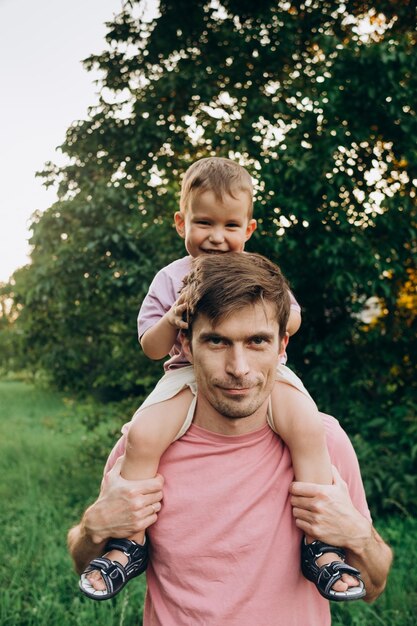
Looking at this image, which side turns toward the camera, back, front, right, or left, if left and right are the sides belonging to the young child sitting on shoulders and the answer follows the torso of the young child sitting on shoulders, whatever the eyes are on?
front

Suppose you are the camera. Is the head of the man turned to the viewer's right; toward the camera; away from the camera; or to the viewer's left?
toward the camera

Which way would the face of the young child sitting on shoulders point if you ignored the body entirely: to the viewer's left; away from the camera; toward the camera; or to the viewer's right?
toward the camera

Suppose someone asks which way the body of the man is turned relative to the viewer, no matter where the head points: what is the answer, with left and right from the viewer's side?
facing the viewer
